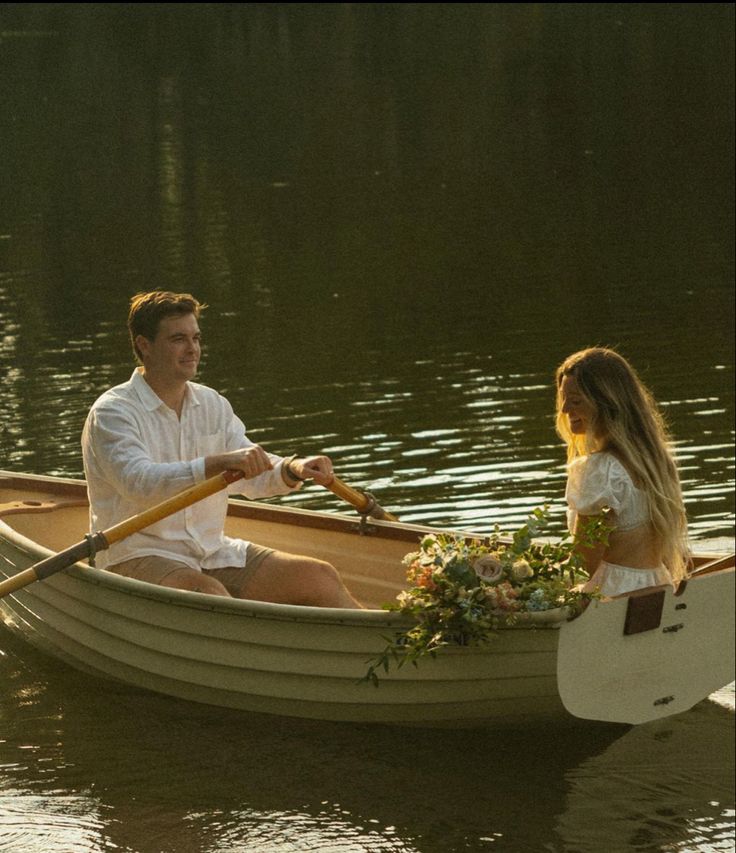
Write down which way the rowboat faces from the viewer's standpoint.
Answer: facing away from the viewer and to the left of the viewer

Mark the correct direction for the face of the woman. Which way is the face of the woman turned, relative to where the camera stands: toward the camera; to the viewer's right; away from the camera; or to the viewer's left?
to the viewer's left

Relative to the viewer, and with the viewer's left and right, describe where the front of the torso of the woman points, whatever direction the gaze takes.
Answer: facing away from the viewer and to the left of the viewer

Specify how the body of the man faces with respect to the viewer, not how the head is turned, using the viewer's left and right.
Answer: facing the viewer and to the right of the viewer

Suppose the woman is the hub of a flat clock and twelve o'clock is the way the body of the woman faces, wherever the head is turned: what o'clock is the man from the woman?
The man is roughly at 11 o'clock from the woman.

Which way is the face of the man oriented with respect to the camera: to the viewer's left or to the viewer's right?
to the viewer's right
